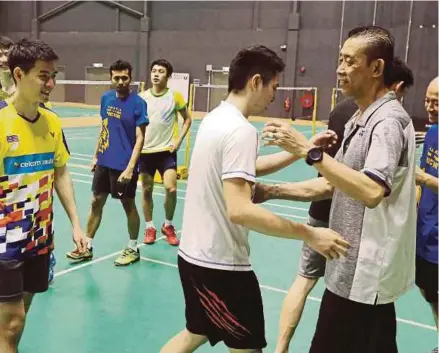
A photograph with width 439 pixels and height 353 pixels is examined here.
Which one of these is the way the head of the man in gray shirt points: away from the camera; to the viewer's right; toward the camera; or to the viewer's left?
to the viewer's left

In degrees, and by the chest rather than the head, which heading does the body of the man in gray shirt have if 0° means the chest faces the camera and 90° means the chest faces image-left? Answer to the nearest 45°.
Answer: approximately 90°
